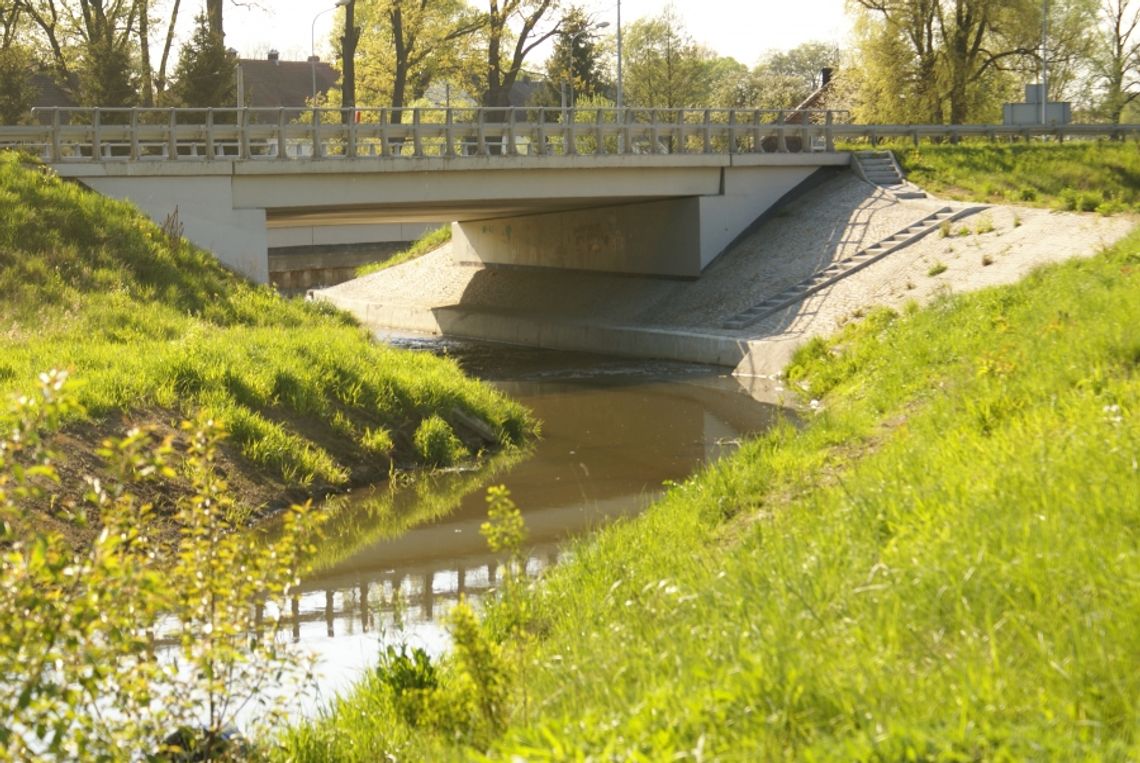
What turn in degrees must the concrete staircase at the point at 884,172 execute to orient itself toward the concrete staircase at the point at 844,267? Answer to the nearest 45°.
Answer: approximately 45° to its right

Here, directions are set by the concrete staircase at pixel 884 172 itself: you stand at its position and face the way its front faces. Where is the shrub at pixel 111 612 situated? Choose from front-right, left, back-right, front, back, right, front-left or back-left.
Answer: front-right

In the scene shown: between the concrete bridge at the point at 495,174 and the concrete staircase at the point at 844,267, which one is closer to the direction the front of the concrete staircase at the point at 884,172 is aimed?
the concrete staircase

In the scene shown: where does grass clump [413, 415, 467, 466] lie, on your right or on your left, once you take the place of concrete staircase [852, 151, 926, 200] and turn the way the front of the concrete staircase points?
on your right

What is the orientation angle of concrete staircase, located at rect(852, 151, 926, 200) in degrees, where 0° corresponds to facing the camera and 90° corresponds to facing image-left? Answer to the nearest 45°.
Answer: approximately 315°

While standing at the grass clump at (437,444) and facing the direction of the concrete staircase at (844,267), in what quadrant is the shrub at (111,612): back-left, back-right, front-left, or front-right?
back-right

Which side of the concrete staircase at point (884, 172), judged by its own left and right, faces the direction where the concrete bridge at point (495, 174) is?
right
